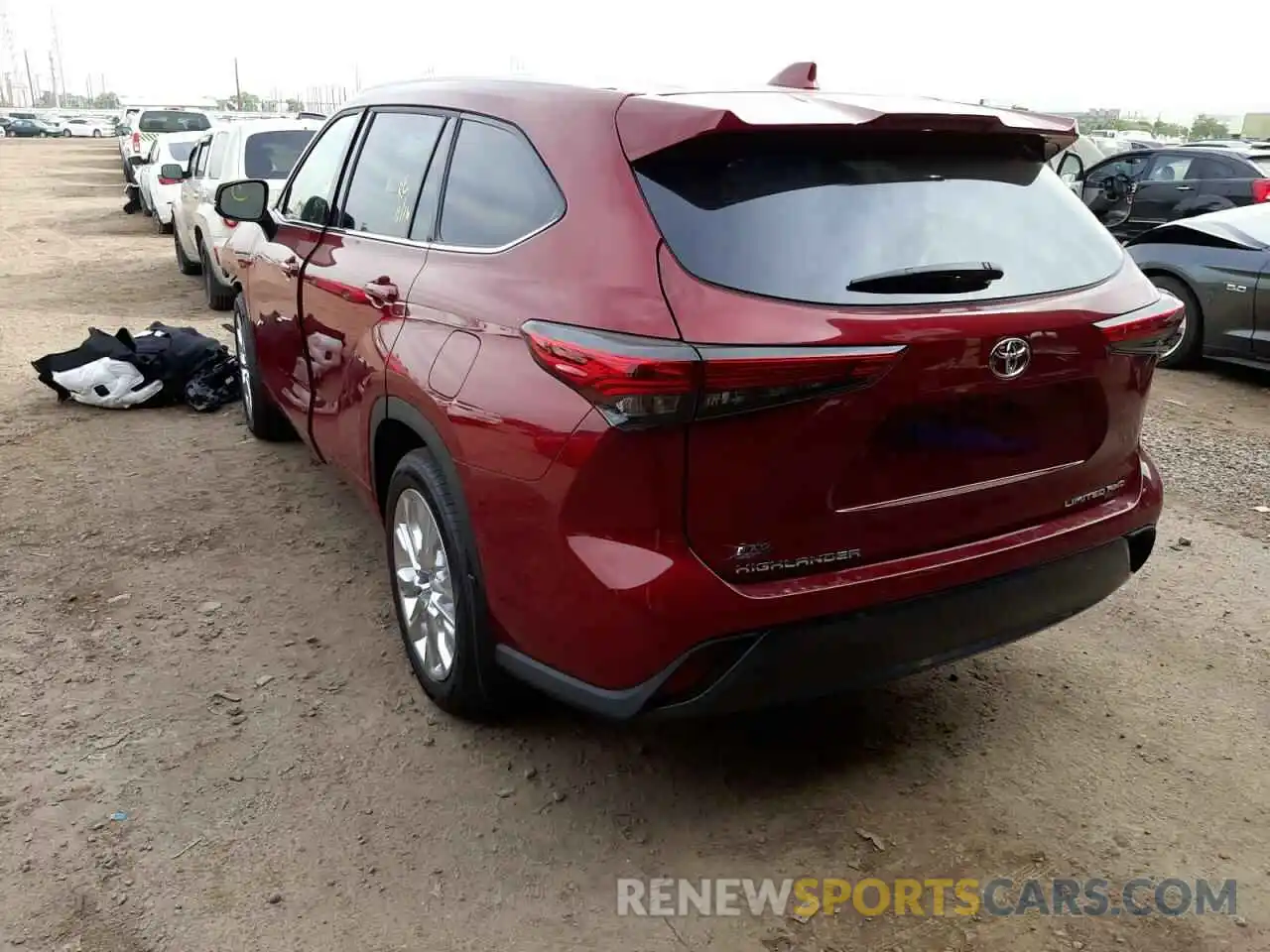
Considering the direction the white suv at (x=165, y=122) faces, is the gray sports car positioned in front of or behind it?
behind

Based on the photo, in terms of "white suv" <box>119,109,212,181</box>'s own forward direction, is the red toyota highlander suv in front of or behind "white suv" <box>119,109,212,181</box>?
behind

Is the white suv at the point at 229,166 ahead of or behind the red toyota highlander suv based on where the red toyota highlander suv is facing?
ahead

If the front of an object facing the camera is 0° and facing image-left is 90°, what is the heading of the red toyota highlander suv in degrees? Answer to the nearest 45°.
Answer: approximately 135°

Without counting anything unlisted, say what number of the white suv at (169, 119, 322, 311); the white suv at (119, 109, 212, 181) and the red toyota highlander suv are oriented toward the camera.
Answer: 0

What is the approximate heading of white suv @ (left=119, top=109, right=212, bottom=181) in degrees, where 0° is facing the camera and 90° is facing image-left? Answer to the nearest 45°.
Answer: approximately 135°

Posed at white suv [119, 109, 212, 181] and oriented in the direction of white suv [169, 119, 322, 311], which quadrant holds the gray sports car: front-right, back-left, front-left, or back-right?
front-left

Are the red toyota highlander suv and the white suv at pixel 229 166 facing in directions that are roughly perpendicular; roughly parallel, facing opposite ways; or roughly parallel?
roughly parallel

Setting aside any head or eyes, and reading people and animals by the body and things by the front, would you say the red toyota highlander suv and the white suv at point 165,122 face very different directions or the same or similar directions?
same or similar directions

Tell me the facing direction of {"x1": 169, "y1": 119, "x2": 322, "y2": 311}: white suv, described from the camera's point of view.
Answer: facing away from the viewer and to the left of the viewer
